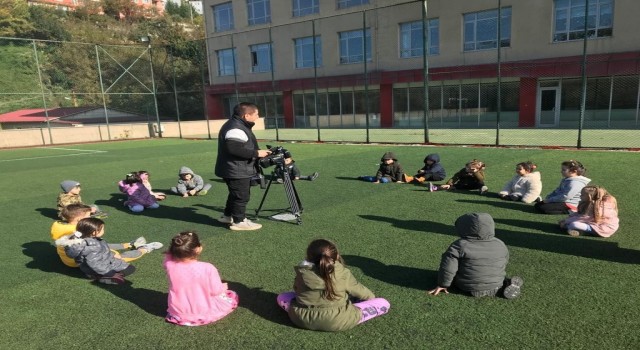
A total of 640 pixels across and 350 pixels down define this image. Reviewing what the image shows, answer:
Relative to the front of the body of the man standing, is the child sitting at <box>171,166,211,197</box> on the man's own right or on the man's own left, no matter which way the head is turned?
on the man's own left

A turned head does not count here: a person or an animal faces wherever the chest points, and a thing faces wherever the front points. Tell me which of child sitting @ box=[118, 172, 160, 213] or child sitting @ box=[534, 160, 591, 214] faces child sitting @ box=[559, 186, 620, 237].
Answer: child sitting @ box=[118, 172, 160, 213]

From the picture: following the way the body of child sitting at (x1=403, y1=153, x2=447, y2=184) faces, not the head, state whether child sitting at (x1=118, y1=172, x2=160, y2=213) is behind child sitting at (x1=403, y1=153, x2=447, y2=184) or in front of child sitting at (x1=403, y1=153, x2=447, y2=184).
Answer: in front

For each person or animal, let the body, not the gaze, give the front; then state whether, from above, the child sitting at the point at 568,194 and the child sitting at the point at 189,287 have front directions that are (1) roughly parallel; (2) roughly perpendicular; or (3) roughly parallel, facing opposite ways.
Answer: roughly perpendicular

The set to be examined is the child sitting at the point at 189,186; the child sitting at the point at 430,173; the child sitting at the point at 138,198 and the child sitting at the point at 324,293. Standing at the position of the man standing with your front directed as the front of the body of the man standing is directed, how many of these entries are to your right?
1

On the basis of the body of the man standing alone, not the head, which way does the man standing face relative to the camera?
to the viewer's right

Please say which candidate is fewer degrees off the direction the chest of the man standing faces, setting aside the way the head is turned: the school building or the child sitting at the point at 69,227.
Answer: the school building

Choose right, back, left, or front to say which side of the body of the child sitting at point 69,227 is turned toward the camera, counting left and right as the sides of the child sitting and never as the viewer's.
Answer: right

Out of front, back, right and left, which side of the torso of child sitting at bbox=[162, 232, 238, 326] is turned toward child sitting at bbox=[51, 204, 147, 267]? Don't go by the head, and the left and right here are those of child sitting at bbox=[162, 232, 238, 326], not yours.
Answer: left

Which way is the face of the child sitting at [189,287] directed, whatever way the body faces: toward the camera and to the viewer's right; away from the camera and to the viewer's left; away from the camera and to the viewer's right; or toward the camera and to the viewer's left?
away from the camera and to the viewer's right

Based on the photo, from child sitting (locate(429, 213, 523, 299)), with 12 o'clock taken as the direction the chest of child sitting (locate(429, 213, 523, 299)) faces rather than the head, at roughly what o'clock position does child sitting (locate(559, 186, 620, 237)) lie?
child sitting (locate(559, 186, 620, 237)) is roughly at 1 o'clock from child sitting (locate(429, 213, 523, 299)).

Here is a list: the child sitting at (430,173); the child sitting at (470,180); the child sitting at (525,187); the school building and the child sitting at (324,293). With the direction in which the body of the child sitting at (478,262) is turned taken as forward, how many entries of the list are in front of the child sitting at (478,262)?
4

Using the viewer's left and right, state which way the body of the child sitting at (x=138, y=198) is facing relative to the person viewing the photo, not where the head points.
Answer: facing the viewer and to the right of the viewer

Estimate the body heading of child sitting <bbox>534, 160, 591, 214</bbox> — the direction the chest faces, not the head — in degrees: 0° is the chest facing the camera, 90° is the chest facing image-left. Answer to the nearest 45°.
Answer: approximately 90°

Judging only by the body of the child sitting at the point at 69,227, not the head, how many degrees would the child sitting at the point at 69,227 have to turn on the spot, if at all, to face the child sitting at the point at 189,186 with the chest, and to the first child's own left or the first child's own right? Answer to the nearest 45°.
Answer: approximately 45° to the first child's own left

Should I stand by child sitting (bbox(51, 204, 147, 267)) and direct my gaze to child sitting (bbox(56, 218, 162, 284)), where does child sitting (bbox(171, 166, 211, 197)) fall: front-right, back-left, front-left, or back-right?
back-left

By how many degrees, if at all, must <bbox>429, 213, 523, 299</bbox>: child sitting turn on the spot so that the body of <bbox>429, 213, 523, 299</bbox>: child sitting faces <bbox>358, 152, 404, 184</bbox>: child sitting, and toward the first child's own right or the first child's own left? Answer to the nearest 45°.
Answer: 0° — they already face them

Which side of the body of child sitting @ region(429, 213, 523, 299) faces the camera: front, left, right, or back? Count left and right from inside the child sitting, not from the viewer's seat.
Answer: back

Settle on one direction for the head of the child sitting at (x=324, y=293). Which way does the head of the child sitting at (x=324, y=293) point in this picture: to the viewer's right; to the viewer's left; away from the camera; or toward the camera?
away from the camera
